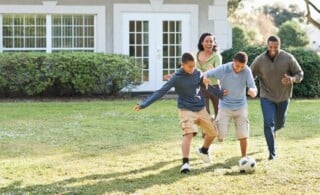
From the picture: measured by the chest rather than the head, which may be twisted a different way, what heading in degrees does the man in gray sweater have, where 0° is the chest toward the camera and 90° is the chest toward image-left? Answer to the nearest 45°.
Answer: approximately 0°

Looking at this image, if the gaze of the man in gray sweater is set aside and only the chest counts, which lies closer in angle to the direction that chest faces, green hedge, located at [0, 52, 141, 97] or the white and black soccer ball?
the white and black soccer ball

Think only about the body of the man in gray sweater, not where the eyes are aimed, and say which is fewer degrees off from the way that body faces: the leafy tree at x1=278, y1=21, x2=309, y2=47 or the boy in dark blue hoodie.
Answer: the boy in dark blue hoodie

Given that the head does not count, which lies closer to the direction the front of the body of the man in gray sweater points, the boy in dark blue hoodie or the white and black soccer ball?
the white and black soccer ball

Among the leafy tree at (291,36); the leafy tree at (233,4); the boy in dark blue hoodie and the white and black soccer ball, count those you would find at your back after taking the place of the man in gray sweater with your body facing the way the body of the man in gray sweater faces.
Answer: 2

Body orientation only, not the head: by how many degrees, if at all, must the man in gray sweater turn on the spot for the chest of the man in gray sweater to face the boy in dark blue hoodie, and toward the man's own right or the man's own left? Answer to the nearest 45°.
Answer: approximately 45° to the man's own right

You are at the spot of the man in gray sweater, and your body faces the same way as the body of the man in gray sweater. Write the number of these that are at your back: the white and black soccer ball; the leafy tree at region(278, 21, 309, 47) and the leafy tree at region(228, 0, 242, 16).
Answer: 2

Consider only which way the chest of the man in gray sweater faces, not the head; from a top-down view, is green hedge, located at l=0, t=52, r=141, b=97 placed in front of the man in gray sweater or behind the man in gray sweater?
behind

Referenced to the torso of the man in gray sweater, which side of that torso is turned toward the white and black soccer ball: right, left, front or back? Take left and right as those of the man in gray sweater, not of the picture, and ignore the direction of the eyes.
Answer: front

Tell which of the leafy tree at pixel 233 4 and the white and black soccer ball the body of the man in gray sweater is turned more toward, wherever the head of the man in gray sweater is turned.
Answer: the white and black soccer ball

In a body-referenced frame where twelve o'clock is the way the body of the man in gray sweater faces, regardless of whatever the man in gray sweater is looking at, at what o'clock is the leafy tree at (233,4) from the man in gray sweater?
The leafy tree is roughly at 6 o'clock from the man in gray sweater.

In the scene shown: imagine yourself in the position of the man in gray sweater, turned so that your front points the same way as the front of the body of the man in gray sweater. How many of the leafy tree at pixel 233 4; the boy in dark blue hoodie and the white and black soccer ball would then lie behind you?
1

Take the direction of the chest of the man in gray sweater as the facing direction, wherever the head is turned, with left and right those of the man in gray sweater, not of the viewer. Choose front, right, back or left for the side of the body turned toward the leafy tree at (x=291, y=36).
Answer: back
